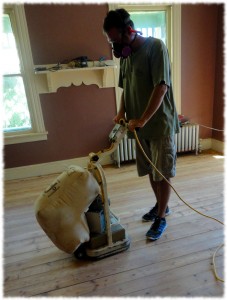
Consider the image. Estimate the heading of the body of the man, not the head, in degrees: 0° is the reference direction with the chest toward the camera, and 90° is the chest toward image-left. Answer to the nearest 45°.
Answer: approximately 45°

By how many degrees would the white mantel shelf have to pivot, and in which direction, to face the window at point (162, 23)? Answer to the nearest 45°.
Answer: approximately 90° to its left

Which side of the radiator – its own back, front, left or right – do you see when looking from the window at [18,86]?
right

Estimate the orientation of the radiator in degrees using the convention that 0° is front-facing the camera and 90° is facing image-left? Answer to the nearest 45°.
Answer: approximately 0°

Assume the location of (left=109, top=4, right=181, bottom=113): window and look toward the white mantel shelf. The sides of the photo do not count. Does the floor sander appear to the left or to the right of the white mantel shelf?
left

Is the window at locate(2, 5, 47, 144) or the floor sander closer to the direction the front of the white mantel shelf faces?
the floor sander

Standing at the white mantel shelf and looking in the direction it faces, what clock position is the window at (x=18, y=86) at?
The window is roughly at 3 o'clock from the white mantel shelf.

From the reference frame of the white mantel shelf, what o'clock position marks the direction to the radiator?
The radiator is roughly at 9 o'clock from the white mantel shelf.

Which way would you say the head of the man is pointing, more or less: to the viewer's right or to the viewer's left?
to the viewer's left

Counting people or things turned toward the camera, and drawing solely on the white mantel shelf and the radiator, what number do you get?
2
